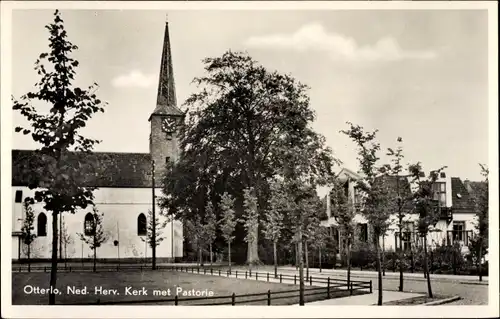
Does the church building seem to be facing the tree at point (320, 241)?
yes

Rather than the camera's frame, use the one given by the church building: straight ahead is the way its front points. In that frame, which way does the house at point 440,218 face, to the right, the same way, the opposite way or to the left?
to the right

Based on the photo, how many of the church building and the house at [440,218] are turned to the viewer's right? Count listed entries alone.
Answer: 1

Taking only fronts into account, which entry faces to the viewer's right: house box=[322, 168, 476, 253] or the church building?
the church building

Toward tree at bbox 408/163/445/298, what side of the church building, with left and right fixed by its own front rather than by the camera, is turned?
front

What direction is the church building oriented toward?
to the viewer's right

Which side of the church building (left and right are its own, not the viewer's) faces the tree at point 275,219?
front

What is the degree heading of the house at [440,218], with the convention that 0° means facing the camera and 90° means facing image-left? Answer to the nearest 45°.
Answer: approximately 0°

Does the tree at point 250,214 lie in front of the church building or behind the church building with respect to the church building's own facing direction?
in front

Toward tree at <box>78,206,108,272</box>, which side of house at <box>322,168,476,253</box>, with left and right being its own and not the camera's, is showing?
right

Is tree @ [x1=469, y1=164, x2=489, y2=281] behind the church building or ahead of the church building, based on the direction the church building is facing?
ahead
